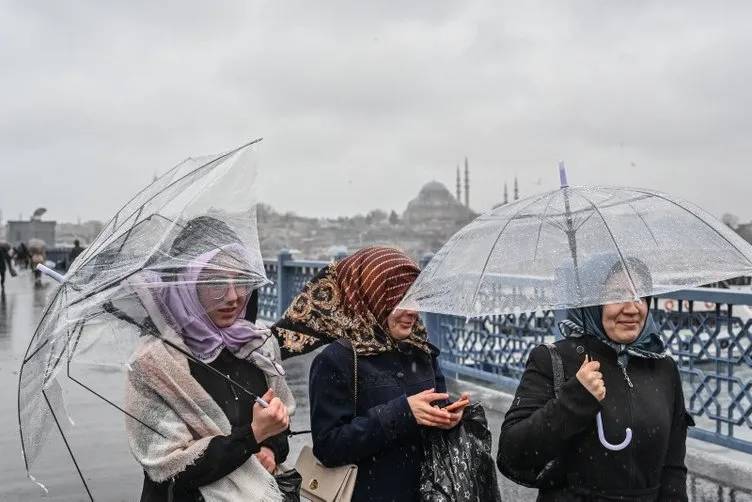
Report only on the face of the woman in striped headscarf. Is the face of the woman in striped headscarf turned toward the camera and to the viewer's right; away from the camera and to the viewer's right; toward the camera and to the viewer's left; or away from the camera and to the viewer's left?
toward the camera and to the viewer's right

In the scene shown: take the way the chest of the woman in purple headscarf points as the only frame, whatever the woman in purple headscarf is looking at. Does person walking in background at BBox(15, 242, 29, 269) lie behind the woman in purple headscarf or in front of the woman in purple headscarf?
behind

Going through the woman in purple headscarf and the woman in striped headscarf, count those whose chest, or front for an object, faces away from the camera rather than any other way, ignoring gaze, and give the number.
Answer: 0

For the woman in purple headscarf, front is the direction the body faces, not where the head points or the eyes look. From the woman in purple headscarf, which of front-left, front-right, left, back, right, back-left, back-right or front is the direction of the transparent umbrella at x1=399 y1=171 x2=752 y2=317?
front-left

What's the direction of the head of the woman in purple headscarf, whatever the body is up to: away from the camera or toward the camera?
toward the camera

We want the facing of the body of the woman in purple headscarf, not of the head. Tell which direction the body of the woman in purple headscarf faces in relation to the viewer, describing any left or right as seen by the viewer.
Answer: facing the viewer and to the right of the viewer

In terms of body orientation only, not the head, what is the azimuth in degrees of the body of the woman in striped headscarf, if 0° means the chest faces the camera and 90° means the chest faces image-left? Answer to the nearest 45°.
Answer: approximately 315°

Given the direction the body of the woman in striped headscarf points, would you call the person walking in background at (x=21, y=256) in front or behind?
behind

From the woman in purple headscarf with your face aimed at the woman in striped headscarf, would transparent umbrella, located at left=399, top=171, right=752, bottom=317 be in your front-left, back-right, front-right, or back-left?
front-right

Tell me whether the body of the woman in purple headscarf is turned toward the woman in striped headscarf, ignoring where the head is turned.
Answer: no

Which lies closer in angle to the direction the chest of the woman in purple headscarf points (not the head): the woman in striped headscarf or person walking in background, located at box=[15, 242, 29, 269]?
the woman in striped headscarf

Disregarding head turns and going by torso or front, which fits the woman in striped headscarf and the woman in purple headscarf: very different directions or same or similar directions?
same or similar directions

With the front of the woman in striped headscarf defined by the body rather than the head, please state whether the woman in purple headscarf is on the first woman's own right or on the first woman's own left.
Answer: on the first woman's own right
